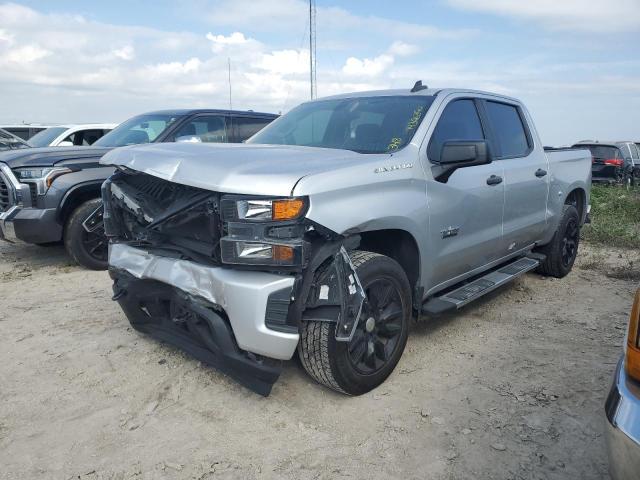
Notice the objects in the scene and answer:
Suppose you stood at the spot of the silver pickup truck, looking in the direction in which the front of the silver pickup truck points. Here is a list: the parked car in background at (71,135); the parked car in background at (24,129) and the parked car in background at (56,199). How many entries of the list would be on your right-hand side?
3

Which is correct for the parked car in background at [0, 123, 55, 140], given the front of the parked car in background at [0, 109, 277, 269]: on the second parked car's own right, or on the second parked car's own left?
on the second parked car's own right

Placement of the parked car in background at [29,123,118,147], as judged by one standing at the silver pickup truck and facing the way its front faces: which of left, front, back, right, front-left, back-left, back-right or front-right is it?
right

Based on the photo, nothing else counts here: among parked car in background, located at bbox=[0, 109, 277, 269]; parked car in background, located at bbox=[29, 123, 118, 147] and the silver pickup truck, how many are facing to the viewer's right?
0

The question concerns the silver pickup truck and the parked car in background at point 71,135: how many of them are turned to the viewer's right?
0

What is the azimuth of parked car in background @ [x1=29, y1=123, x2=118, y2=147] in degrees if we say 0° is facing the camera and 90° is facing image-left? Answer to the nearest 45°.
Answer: approximately 45°

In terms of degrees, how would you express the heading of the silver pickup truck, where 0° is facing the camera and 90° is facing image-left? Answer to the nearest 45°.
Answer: approximately 45°

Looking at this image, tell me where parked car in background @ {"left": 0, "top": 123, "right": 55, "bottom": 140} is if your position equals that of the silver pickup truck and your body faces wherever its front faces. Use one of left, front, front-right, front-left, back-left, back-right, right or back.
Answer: right

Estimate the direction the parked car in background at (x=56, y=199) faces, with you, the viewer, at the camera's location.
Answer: facing the viewer and to the left of the viewer

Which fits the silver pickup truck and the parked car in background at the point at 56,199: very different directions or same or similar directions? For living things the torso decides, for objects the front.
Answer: same or similar directions

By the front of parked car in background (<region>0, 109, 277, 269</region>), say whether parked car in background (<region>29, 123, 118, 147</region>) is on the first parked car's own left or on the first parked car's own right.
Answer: on the first parked car's own right

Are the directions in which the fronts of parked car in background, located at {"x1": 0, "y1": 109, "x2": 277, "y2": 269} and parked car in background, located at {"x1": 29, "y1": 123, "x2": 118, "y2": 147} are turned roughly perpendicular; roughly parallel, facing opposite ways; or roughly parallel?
roughly parallel
